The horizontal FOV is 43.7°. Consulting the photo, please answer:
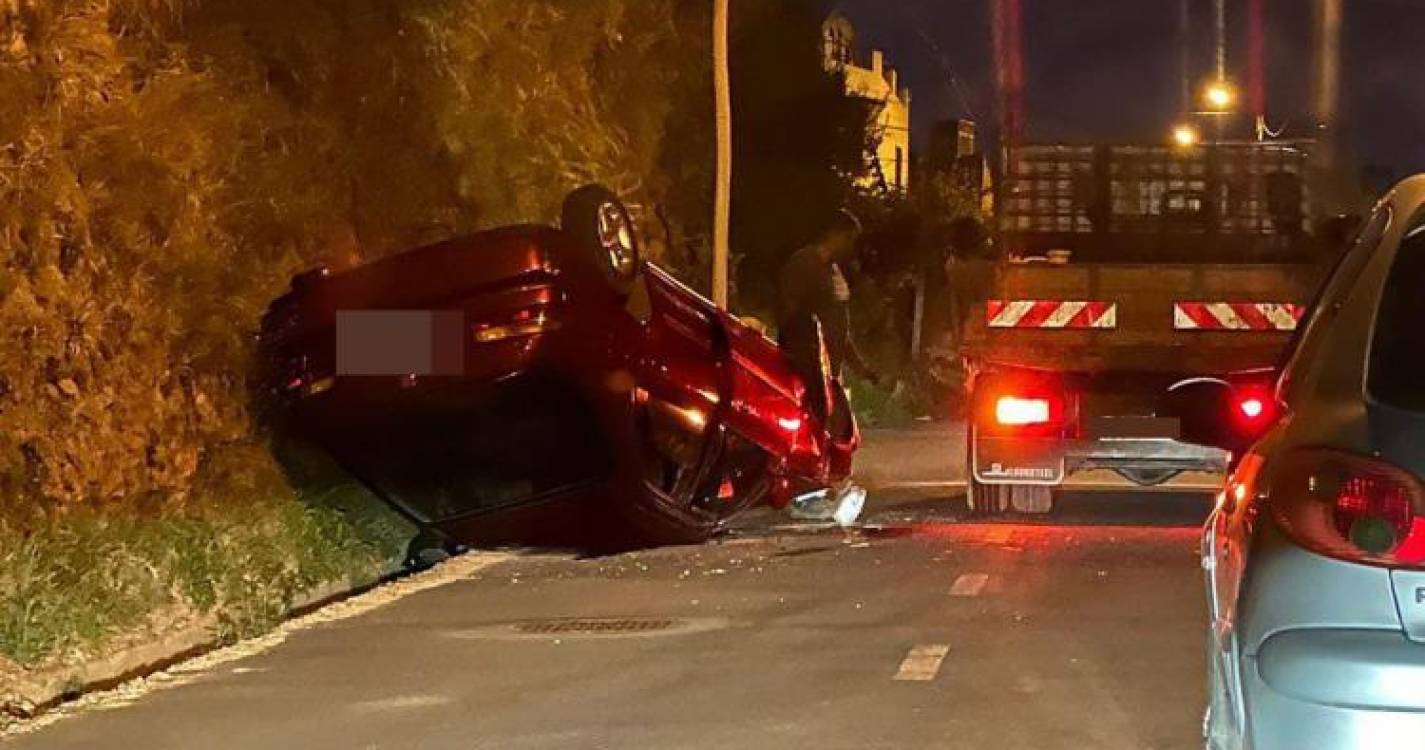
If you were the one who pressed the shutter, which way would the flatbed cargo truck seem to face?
facing away from the viewer

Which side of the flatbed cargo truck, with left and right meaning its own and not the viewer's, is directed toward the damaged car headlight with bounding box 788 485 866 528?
left

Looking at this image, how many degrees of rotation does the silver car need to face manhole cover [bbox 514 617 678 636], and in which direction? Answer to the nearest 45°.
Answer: approximately 45° to its left

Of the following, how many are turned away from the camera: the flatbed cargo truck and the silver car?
2

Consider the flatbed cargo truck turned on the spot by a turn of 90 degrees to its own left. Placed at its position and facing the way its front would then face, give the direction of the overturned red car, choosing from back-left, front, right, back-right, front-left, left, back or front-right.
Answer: front-left

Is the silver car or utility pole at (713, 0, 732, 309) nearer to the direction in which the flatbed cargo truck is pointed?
the utility pole

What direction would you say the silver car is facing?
away from the camera

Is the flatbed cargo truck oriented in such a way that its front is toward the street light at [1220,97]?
yes

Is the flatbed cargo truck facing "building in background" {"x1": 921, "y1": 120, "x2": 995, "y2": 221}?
yes
